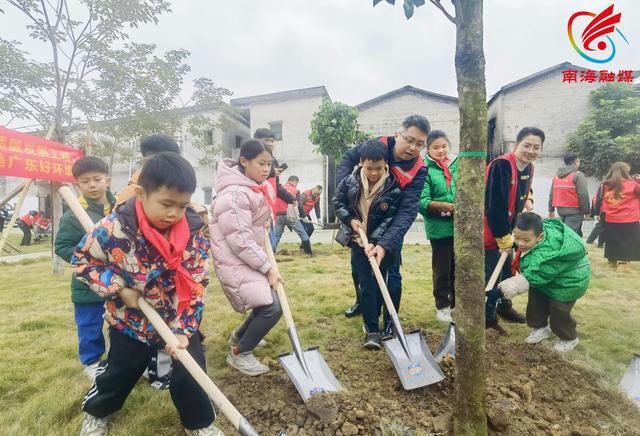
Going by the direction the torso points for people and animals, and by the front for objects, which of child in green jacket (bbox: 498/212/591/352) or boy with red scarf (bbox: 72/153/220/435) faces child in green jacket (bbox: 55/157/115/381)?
child in green jacket (bbox: 498/212/591/352)

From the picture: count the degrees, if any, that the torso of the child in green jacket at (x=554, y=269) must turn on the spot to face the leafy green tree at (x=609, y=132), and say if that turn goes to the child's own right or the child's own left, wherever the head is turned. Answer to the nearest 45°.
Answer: approximately 135° to the child's own right

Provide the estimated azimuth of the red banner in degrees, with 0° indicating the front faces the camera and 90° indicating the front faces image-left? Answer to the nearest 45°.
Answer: approximately 315°

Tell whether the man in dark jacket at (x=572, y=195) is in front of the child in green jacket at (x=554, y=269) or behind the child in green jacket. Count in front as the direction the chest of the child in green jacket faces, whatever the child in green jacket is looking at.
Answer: behind

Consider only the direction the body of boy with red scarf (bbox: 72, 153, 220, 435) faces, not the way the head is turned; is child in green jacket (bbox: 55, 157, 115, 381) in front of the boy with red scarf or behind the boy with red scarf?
behind

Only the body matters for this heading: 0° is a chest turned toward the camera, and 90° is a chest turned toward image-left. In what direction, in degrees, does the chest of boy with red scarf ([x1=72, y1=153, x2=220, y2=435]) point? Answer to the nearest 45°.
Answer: approximately 315°

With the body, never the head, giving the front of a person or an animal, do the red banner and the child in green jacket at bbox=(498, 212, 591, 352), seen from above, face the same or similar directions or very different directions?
very different directions

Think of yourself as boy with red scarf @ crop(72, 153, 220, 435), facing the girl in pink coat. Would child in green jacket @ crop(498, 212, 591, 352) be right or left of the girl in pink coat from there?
right
